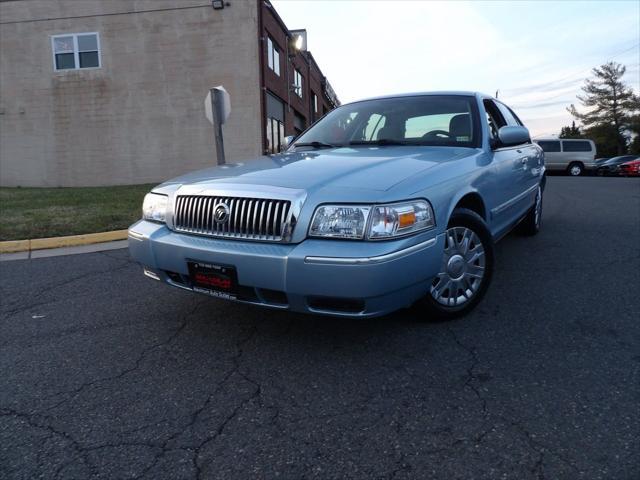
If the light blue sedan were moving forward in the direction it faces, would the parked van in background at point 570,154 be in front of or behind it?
behind

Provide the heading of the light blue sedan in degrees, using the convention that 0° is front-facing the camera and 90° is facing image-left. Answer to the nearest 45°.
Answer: approximately 45°

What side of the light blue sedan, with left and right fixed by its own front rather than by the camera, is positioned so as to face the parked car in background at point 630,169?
back
